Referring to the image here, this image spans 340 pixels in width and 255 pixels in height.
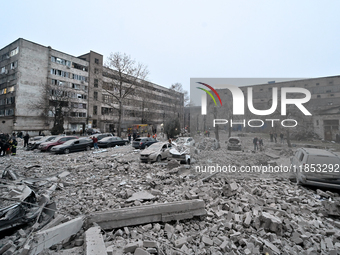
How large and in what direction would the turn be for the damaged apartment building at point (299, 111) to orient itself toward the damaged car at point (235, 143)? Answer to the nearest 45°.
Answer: approximately 45° to its right

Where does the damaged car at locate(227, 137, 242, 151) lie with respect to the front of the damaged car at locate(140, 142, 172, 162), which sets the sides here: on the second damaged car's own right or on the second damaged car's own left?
on the second damaged car's own left

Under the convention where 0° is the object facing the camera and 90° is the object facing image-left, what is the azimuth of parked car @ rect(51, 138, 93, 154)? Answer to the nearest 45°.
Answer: approximately 45°

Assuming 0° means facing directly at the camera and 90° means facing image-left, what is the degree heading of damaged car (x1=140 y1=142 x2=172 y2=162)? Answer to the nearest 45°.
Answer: approximately 45°

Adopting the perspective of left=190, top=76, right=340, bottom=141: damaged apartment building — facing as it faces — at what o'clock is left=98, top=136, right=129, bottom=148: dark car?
The dark car is roughly at 2 o'clock from the damaged apartment building.

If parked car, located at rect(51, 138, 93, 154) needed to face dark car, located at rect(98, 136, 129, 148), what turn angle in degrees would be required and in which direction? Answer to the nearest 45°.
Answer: approximately 180°

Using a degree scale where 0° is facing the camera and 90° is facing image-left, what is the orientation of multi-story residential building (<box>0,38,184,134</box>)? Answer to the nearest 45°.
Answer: approximately 315°

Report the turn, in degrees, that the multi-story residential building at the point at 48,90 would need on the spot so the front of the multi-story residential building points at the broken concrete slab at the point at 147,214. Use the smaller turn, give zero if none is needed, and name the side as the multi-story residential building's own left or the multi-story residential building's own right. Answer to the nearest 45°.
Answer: approximately 45° to the multi-story residential building's own right

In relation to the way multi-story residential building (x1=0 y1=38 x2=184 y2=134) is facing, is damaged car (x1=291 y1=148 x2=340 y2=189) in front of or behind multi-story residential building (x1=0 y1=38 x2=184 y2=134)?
in front

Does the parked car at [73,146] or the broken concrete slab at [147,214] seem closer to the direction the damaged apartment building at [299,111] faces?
the broken concrete slab

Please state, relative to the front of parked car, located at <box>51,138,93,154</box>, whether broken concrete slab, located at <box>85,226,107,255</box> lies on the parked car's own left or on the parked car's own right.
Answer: on the parked car's own left

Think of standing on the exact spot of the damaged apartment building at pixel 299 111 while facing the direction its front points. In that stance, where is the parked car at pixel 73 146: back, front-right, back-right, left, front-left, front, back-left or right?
front-right
